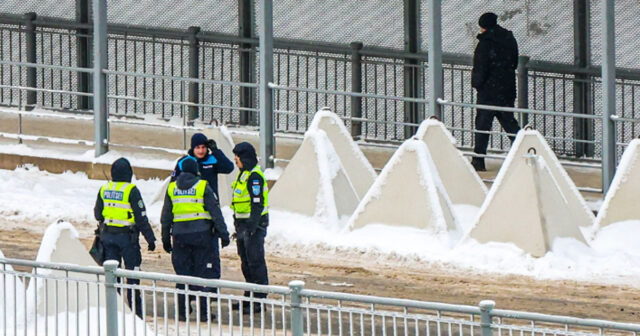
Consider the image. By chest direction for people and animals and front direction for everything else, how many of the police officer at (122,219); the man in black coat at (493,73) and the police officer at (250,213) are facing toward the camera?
0

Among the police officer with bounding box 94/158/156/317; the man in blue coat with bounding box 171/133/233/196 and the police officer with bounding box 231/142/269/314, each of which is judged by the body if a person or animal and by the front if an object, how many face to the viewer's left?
1

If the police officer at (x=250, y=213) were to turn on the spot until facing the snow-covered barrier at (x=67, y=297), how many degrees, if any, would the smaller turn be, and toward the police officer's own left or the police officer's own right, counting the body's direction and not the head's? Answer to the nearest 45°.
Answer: approximately 45° to the police officer's own left

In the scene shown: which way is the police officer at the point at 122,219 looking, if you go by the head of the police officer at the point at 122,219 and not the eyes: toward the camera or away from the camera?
away from the camera

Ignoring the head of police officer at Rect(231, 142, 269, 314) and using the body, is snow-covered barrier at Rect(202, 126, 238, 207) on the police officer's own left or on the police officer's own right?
on the police officer's own right

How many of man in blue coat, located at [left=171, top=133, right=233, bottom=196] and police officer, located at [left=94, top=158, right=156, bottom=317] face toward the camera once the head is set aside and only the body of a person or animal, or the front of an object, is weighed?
1

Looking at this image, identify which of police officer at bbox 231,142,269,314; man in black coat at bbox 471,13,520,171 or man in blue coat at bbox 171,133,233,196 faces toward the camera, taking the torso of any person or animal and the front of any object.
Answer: man in blue coat at bbox 171,133,233,196

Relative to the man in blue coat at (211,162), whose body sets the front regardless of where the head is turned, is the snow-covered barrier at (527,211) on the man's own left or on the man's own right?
on the man's own left

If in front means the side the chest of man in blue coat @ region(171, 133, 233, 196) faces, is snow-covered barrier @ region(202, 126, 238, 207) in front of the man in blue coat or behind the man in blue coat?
behind

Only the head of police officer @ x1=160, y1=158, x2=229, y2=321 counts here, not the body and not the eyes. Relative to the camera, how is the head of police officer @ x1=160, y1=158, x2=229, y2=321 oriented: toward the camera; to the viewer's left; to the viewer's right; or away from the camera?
away from the camera

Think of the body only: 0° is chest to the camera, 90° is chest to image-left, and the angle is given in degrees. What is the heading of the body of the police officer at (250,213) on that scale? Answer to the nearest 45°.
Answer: approximately 90°

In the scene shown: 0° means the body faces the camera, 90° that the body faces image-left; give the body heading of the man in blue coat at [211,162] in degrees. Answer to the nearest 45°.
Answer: approximately 0°

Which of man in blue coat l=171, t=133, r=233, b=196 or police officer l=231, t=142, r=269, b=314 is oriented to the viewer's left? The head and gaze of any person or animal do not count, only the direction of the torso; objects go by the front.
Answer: the police officer

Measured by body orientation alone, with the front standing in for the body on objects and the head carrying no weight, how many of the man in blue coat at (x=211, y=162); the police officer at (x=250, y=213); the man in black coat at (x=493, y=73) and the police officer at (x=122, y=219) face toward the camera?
1

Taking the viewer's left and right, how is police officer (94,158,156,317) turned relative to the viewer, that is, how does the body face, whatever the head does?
facing away from the viewer and to the right of the viewer
